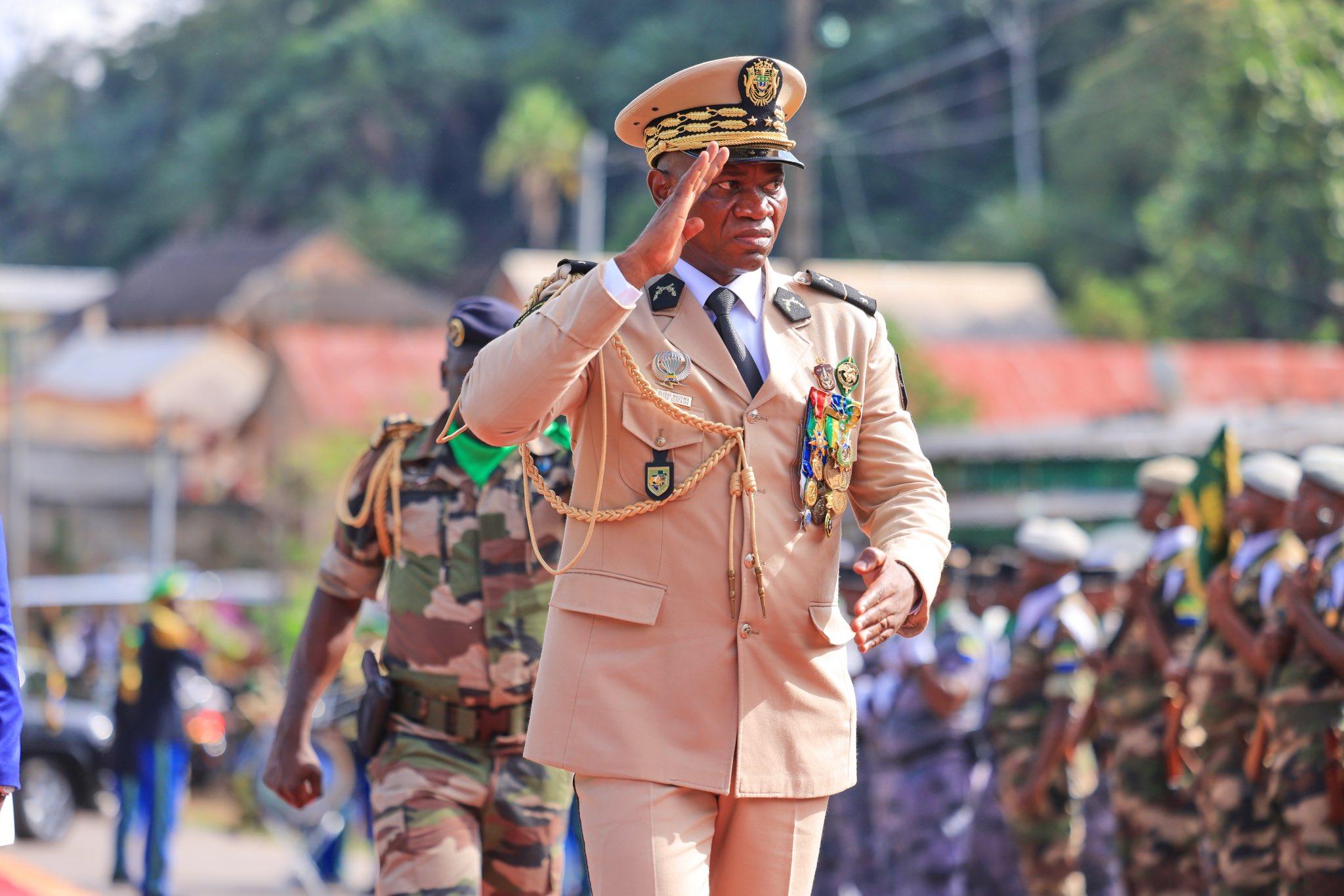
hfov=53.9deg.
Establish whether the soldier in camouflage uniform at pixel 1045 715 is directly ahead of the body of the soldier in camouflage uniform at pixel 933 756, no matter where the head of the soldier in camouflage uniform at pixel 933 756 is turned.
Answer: no

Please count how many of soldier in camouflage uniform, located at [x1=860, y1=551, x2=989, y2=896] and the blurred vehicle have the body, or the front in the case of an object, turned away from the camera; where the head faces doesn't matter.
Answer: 0

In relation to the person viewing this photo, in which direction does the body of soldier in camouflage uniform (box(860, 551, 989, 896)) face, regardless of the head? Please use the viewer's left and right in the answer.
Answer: facing the viewer and to the left of the viewer

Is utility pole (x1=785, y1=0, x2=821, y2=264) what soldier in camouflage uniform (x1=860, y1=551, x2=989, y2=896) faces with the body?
no

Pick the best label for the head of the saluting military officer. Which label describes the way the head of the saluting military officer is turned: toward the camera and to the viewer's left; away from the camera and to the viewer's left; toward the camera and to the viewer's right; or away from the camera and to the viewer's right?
toward the camera and to the viewer's right
